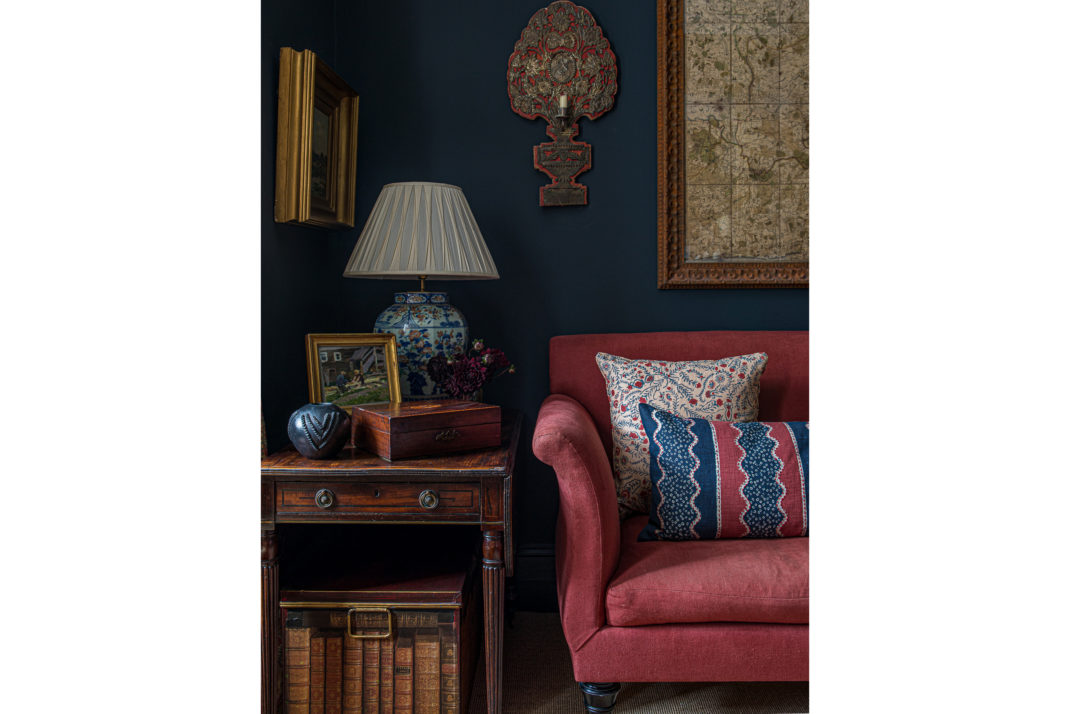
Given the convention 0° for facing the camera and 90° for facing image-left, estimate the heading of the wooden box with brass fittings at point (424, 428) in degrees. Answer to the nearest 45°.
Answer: approximately 315°

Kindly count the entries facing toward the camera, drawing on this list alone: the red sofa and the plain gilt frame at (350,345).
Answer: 2

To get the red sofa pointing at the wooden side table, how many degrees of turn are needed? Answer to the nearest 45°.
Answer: approximately 90° to its right

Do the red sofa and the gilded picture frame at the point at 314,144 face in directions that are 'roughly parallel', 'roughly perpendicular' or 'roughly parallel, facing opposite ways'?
roughly perpendicular

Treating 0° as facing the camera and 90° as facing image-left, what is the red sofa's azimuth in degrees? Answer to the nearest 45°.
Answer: approximately 0°

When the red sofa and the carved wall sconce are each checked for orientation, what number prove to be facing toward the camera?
2
